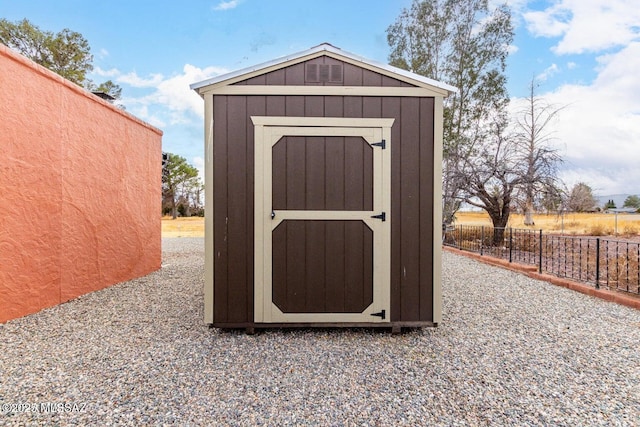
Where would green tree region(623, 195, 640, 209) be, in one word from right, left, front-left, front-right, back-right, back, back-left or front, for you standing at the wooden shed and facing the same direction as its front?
back-left

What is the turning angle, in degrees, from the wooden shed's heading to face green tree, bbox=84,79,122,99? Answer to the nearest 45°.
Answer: approximately 135° to its right

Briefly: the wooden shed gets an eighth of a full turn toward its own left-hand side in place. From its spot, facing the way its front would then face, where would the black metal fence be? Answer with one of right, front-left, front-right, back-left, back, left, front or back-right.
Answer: left

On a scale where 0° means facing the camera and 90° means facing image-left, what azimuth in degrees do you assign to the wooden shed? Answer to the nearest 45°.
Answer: approximately 0°

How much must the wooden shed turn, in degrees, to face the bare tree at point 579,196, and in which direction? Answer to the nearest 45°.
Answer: approximately 135° to its left

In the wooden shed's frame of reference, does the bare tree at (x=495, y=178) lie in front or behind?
behind

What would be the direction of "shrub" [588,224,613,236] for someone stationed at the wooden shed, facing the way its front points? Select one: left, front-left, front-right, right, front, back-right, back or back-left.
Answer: back-left

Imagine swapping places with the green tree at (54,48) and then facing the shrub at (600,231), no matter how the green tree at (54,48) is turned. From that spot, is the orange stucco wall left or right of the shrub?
right
